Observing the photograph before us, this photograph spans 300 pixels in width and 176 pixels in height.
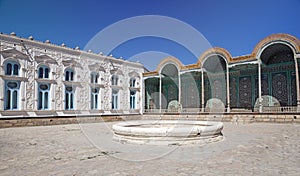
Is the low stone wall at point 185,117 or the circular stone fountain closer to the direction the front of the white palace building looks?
the circular stone fountain

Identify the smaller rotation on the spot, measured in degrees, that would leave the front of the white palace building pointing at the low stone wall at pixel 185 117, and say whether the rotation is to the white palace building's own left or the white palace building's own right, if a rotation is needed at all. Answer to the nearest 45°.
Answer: approximately 45° to the white palace building's own left

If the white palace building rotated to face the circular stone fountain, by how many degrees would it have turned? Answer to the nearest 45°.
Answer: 0° — it already faces it
